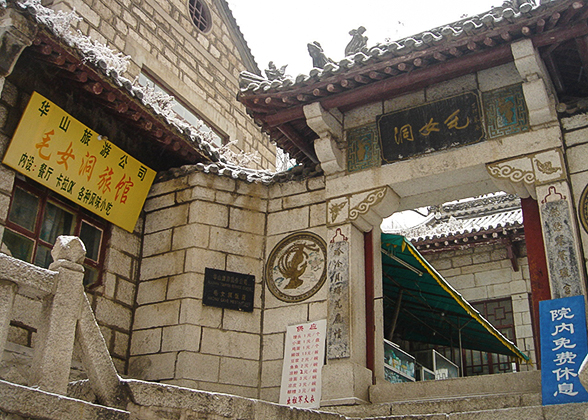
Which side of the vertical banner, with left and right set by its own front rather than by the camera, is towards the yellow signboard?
right

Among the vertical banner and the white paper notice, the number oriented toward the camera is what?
2

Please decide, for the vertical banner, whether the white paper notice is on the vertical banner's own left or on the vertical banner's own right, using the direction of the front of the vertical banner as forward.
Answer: on the vertical banner's own right

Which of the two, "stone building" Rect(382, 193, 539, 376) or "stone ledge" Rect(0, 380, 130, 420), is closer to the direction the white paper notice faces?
the stone ledge

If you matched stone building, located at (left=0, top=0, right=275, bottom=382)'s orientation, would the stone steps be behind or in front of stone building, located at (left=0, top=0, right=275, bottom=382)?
in front

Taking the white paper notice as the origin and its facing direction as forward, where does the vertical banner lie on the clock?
The vertical banner is roughly at 10 o'clock from the white paper notice.
